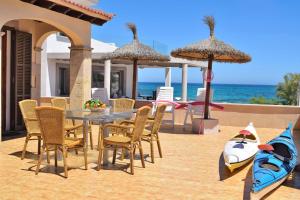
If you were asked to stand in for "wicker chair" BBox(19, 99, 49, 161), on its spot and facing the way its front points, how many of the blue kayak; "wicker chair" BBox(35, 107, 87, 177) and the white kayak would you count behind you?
0

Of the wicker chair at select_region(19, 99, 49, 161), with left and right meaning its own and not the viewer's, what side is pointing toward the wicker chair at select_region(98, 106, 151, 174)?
front

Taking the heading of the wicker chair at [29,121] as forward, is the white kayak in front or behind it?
in front

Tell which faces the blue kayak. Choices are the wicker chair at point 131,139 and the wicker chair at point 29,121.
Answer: the wicker chair at point 29,121

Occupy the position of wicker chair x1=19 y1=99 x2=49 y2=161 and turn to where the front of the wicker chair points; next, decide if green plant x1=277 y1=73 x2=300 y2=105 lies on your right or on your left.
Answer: on your left

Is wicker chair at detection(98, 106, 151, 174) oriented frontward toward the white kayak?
no

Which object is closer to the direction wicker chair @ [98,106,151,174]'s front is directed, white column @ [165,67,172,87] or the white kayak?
the white column

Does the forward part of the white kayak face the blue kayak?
no

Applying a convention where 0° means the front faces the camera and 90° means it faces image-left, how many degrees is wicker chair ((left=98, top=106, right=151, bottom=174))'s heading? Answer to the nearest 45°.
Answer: approximately 135°

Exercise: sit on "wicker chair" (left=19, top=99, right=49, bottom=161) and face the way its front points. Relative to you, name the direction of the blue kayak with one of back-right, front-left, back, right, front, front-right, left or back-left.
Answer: front

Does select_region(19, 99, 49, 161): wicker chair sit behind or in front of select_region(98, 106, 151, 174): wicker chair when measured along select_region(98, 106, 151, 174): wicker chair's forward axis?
in front

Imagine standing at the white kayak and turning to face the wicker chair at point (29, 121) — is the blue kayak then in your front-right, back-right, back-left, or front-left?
back-left

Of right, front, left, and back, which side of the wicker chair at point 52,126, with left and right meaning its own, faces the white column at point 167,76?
front

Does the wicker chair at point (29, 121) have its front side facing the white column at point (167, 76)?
no

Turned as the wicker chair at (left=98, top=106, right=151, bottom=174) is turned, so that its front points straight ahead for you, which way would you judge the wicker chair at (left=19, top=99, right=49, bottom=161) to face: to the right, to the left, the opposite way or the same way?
the opposite way

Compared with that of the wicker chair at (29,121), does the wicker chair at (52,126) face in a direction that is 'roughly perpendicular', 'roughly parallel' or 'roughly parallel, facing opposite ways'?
roughly perpendicular

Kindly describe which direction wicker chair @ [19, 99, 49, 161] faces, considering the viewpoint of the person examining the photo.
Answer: facing the viewer and to the right of the viewer
